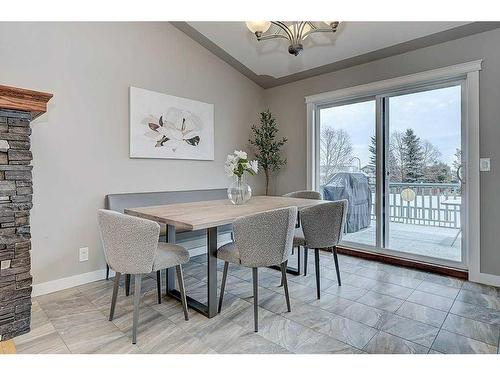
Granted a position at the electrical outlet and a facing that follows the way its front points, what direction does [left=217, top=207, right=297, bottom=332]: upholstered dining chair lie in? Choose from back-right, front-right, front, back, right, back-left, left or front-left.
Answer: front-left

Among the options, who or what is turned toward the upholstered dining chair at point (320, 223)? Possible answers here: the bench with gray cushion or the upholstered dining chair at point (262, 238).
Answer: the bench with gray cushion

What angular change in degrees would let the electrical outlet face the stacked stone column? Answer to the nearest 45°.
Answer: approximately 45° to its right

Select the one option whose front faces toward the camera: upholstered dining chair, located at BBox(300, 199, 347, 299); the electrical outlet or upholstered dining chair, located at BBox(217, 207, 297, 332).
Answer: the electrical outlet

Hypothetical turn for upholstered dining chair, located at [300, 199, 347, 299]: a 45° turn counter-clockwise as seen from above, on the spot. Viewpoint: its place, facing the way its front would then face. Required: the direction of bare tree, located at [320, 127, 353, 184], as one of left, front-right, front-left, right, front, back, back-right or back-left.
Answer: right

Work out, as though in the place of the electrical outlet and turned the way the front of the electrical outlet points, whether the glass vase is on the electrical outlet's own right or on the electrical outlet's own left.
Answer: on the electrical outlet's own left

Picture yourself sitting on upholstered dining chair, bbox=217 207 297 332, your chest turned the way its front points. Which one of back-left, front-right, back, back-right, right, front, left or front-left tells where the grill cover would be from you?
right

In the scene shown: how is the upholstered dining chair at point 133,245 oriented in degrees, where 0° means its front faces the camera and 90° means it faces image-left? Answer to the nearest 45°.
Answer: approximately 225°

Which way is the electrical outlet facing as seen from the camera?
toward the camera

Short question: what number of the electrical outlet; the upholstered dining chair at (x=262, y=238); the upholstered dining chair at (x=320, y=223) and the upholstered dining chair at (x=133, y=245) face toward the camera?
1

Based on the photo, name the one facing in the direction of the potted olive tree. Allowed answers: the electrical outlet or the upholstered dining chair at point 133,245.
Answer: the upholstered dining chair

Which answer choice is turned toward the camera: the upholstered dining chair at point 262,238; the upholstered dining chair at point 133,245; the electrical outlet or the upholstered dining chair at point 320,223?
the electrical outlet

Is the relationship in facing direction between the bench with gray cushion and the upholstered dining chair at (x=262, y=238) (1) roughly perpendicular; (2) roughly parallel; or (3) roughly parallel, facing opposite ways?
roughly parallel, facing opposite ways

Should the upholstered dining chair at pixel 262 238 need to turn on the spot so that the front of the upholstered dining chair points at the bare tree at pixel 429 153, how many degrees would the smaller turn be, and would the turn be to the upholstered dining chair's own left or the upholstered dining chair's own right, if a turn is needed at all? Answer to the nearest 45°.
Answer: approximately 90° to the upholstered dining chair's own right

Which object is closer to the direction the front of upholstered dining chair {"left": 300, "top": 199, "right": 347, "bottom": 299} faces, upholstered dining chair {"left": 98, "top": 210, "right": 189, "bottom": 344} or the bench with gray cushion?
the bench with gray cushion

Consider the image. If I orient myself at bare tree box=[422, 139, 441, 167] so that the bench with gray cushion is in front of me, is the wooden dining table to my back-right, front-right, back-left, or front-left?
front-left

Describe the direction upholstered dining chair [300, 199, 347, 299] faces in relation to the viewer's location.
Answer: facing away from the viewer and to the left of the viewer
